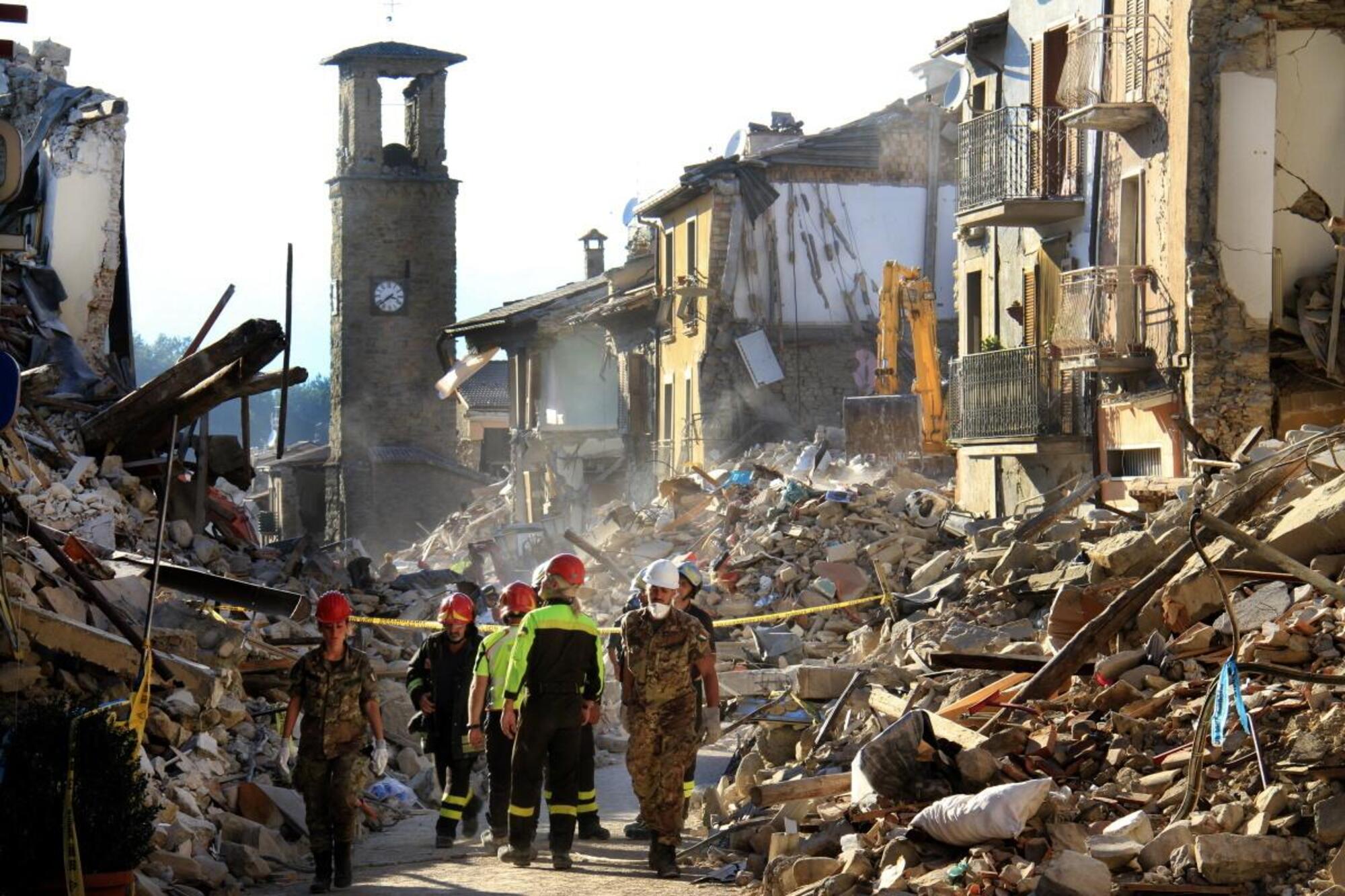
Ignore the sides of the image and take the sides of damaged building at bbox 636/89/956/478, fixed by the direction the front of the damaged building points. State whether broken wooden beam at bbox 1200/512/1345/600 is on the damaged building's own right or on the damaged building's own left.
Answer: on the damaged building's own left

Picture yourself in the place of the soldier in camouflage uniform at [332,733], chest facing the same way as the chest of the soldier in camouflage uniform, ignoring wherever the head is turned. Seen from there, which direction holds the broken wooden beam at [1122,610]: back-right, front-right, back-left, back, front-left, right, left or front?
left

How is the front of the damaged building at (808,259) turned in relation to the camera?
facing the viewer and to the left of the viewer

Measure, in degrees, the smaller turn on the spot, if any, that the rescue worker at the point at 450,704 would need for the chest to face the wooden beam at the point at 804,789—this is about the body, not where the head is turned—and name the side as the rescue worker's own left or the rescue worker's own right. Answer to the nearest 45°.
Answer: approximately 45° to the rescue worker's own left

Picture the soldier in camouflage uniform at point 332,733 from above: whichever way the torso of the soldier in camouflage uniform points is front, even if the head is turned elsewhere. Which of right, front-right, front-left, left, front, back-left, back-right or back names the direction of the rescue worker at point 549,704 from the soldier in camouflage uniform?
left

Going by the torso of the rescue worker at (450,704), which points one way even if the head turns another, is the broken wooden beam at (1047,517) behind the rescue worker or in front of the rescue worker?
behind

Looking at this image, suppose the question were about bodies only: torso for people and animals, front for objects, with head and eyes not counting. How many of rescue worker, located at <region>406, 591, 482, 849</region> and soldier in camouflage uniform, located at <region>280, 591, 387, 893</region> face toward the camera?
2

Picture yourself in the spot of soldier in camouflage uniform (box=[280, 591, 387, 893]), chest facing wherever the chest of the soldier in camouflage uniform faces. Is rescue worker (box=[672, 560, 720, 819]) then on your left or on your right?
on your left

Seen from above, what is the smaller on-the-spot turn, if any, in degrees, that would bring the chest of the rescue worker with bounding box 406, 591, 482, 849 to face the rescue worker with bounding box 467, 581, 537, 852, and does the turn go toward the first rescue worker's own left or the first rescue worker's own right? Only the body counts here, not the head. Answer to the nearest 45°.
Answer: approximately 45° to the first rescue worker's own left

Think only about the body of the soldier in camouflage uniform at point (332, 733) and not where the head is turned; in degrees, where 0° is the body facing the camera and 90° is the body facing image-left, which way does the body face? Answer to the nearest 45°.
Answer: approximately 0°

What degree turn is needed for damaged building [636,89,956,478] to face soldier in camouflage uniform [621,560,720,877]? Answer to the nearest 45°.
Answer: approximately 45° to its left

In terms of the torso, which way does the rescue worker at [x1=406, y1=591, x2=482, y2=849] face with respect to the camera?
toward the camera

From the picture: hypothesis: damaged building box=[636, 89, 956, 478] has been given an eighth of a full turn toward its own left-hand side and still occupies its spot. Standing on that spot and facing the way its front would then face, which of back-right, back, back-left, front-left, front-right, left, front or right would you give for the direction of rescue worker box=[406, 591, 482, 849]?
front

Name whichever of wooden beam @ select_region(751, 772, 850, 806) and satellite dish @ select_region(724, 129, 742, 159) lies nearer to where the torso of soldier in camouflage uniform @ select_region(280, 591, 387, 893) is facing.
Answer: the wooden beam

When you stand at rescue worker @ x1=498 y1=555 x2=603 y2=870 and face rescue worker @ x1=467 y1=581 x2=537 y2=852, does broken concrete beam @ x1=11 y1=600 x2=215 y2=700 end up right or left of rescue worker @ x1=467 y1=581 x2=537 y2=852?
left

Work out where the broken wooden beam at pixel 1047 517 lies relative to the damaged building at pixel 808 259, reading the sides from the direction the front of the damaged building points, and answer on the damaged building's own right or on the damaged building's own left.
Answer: on the damaged building's own left

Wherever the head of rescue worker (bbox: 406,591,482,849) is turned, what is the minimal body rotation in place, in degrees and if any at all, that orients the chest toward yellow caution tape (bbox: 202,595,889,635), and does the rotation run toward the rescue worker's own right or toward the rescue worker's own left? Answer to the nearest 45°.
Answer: approximately 180°
